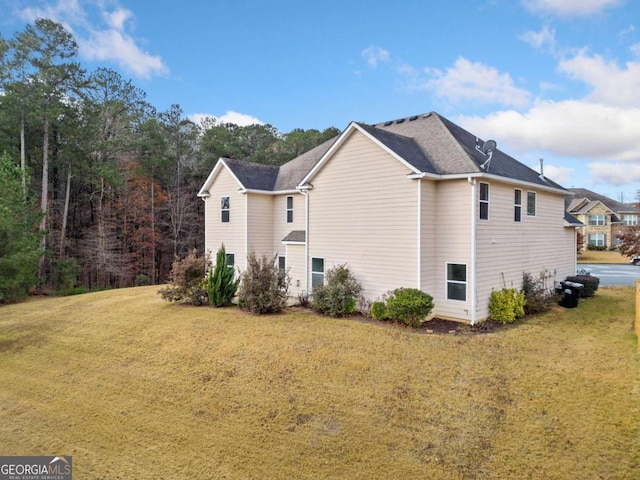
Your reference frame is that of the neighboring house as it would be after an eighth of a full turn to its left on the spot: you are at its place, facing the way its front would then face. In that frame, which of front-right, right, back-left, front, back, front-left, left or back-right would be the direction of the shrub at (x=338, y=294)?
front-right

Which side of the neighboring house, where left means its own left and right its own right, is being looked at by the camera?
front

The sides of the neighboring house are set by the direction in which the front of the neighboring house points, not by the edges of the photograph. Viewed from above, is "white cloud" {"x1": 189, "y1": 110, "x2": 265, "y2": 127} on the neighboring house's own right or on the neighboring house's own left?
on the neighboring house's own right

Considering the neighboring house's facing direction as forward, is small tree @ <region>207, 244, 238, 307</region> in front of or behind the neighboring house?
in front

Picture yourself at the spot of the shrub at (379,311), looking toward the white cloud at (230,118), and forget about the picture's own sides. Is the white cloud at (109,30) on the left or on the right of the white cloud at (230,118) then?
left

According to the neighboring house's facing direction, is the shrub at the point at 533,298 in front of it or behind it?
in front

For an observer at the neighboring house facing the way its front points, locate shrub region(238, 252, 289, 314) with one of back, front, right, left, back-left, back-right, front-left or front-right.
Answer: front

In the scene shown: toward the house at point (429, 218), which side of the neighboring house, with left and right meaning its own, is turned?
front
